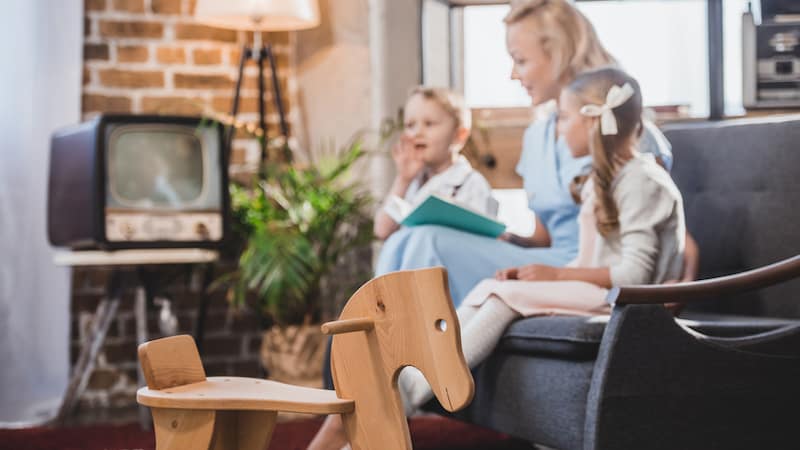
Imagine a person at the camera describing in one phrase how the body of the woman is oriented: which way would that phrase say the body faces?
to the viewer's left

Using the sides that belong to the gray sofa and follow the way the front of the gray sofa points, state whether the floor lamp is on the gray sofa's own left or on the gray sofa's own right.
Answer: on the gray sofa's own right

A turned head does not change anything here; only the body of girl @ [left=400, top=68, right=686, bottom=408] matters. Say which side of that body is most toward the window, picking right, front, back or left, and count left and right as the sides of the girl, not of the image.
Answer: right

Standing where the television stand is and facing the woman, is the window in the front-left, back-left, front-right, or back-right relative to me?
front-left

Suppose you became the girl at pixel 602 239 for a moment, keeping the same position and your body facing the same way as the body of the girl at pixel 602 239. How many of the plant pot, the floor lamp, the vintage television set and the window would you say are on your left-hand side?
0

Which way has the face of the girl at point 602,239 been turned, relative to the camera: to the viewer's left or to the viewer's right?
to the viewer's left

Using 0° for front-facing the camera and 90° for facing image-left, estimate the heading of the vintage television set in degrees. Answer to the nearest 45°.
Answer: approximately 315°

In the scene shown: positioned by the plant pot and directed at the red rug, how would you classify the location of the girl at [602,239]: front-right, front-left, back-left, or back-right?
front-left

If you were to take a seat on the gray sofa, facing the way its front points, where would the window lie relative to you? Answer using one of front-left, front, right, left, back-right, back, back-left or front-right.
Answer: back-right

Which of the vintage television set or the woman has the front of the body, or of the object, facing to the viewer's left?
the woman

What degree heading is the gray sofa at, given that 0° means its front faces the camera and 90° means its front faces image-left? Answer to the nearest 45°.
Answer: approximately 45°

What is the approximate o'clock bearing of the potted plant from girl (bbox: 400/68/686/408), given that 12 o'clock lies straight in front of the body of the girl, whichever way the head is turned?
The potted plant is roughly at 2 o'clock from the girl.

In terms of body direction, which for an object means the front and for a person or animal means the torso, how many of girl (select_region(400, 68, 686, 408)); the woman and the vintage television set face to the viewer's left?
2

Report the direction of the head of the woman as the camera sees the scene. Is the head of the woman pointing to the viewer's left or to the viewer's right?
to the viewer's left
